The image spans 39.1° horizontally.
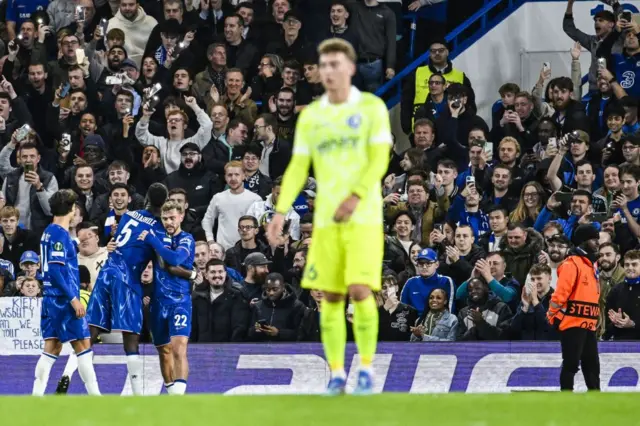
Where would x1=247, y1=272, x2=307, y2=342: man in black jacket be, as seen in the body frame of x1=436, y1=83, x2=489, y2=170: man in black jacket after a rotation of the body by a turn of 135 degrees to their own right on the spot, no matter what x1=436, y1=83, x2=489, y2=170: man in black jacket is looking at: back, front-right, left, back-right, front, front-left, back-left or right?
left

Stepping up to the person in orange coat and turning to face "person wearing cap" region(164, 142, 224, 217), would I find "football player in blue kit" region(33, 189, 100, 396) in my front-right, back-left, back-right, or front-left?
front-left

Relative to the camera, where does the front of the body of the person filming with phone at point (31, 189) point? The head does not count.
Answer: toward the camera

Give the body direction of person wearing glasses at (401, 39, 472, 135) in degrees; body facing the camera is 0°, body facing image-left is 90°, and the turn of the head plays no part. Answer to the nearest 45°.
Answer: approximately 0°

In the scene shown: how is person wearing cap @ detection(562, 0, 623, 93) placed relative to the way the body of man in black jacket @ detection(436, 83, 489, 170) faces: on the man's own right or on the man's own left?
on the man's own left

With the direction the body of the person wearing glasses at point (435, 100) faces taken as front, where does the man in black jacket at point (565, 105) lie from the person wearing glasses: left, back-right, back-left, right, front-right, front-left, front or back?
back-left

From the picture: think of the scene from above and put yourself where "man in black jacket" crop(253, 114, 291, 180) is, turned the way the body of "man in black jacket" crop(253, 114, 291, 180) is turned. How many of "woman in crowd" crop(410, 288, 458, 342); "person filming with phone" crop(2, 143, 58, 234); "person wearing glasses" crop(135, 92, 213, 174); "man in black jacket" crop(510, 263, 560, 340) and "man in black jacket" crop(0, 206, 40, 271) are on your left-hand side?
2

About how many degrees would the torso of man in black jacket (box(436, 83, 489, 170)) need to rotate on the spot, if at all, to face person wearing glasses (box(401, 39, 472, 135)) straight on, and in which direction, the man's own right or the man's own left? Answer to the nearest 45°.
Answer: approximately 135° to the man's own right

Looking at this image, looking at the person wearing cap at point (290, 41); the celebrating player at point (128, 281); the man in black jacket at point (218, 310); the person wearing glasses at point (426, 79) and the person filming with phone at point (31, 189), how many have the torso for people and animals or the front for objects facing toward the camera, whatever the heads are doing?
4

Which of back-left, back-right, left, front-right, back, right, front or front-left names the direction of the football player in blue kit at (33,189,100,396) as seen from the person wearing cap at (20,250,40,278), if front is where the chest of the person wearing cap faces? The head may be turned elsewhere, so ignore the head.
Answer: front

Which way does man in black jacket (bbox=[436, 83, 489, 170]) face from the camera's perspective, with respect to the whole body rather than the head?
toward the camera

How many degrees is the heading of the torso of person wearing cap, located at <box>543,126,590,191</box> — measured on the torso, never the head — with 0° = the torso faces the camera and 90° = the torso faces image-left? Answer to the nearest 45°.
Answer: approximately 45°

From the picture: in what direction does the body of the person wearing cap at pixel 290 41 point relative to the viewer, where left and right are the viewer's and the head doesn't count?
facing the viewer

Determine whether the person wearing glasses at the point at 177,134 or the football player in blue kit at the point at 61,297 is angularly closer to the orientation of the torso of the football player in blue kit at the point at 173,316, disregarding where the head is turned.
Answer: the football player in blue kit

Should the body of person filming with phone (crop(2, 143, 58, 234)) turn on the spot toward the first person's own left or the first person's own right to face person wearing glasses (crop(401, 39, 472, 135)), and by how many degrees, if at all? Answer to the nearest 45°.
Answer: approximately 90° to the first person's own left
